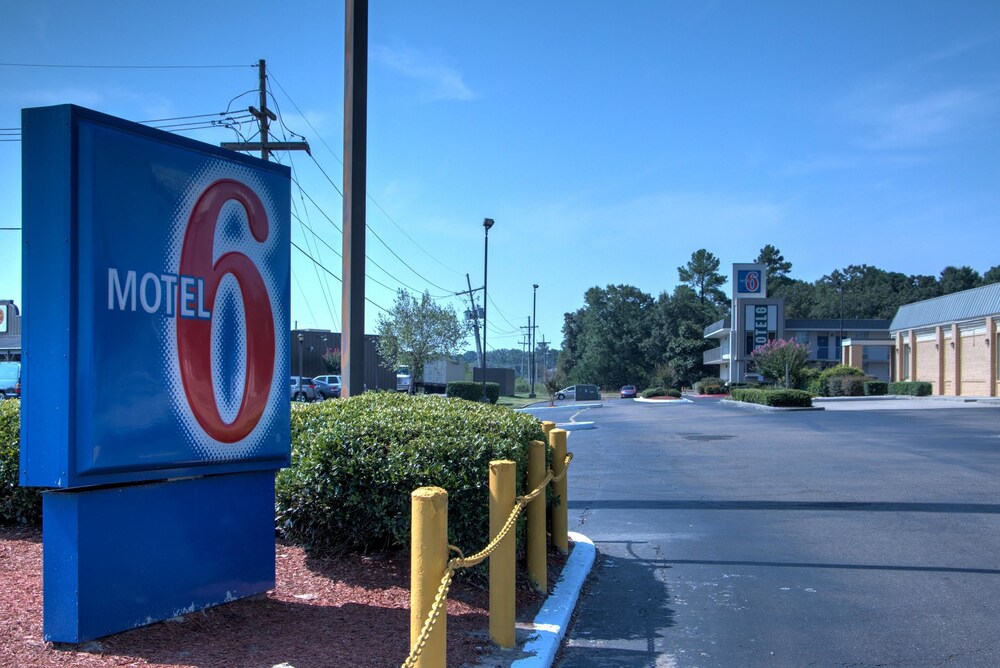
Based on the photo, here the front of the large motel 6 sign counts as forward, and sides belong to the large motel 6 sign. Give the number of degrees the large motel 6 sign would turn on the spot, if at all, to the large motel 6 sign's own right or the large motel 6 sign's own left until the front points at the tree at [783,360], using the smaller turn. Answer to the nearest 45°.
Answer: approximately 90° to the large motel 6 sign's own left

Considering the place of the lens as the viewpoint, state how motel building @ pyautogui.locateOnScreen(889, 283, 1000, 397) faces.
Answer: facing the viewer and to the left of the viewer

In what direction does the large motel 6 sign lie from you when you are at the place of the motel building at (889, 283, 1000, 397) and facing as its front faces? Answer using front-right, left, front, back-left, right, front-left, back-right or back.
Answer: front-left

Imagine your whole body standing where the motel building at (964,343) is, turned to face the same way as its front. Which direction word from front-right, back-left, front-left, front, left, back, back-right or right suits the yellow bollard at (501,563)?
front-left

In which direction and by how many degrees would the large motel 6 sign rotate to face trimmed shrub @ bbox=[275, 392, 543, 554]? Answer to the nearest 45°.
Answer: approximately 90° to its left

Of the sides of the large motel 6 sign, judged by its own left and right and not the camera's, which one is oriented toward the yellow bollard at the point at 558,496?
left

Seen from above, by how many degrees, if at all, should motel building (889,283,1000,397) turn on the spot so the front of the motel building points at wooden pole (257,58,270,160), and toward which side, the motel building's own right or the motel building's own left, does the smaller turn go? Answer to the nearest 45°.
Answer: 0° — it already faces it

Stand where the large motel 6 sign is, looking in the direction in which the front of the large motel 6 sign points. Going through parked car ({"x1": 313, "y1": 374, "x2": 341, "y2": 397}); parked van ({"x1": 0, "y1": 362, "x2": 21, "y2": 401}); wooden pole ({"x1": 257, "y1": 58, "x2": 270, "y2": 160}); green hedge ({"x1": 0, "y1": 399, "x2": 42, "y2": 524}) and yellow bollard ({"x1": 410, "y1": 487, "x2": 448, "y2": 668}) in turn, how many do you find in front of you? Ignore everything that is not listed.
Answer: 1

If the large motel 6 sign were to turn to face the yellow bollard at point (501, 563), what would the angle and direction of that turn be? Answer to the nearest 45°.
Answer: approximately 45° to its left

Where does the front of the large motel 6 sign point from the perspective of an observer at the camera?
facing the viewer and to the right of the viewer

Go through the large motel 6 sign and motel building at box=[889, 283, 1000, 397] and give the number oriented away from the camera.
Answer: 0

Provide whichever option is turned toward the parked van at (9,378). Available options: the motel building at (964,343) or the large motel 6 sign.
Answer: the motel building

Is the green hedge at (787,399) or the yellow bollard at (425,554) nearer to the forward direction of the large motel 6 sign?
the yellow bollard

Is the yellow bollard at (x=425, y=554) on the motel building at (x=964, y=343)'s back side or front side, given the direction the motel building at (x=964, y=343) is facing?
on the front side

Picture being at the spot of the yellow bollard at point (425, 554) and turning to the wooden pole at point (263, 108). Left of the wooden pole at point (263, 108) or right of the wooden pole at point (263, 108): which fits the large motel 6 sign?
left

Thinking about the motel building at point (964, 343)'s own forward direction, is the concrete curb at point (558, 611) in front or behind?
in front
